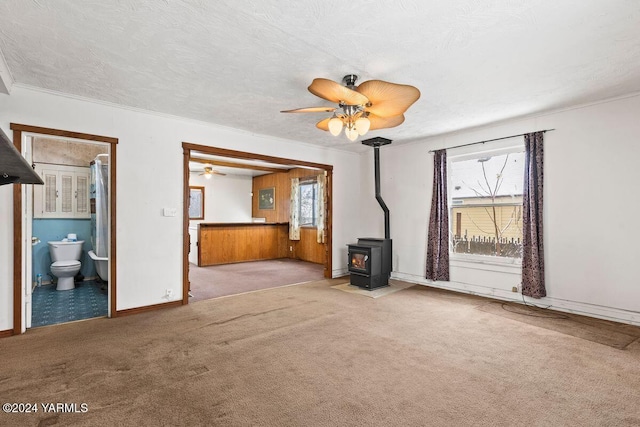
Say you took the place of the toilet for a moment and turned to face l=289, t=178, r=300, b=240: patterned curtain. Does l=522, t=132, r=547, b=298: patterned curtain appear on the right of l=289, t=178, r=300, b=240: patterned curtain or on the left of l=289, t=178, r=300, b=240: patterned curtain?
right

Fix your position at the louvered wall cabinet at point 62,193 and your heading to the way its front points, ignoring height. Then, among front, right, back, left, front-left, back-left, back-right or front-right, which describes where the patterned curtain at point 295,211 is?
left

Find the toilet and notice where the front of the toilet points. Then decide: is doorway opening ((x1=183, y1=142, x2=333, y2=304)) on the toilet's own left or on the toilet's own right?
on the toilet's own left

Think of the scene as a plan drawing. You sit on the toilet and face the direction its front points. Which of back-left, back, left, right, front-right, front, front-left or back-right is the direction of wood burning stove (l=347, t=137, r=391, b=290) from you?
front-left

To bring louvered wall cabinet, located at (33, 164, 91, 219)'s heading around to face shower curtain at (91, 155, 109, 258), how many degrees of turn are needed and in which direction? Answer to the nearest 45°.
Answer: approximately 45° to its left

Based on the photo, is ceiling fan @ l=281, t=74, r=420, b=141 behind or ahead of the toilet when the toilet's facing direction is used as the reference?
ahead

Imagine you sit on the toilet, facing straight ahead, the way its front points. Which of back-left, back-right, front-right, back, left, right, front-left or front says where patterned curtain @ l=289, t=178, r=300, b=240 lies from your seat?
left

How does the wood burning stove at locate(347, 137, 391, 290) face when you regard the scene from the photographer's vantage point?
facing the viewer and to the left of the viewer

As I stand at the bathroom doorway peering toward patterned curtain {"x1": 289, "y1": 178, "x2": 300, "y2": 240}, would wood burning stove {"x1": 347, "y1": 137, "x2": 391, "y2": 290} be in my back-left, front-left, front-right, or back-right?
front-right

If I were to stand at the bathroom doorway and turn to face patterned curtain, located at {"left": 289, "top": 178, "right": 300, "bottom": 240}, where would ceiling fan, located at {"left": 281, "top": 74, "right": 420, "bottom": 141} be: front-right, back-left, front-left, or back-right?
front-right

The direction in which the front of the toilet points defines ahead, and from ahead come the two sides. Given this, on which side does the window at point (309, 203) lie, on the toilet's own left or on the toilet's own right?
on the toilet's own left

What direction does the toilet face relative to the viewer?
toward the camera

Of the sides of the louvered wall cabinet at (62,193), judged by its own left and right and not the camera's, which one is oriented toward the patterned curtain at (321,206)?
left

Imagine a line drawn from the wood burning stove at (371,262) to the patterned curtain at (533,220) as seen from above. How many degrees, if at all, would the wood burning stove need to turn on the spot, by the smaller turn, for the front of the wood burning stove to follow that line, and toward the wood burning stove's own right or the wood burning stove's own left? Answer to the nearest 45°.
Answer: approximately 135° to the wood burning stove's own left

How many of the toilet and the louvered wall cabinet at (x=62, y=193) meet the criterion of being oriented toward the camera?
2
